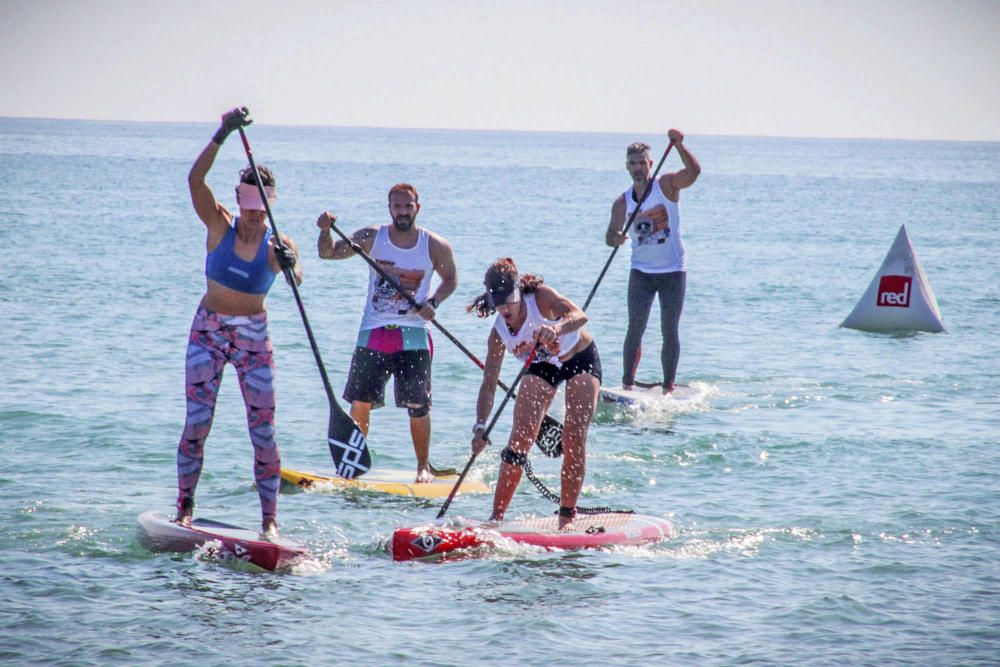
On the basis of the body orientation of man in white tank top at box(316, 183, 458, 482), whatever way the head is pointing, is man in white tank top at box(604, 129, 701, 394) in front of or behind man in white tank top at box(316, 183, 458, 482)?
behind

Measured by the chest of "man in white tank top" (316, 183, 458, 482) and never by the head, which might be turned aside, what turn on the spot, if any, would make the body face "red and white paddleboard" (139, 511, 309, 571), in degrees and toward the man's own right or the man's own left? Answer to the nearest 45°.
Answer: approximately 45° to the man's own right

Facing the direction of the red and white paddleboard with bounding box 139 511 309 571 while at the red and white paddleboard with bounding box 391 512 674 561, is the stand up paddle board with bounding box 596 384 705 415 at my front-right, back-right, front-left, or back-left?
back-right

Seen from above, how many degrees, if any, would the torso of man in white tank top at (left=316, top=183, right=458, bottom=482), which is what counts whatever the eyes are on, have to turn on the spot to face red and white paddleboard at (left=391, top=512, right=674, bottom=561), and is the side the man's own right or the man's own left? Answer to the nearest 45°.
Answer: approximately 45° to the man's own left

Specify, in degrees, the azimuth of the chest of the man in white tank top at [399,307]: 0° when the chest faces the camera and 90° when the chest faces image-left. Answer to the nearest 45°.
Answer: approximately 0°

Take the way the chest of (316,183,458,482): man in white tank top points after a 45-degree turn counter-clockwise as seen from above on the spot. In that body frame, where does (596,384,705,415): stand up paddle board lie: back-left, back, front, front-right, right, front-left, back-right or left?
left

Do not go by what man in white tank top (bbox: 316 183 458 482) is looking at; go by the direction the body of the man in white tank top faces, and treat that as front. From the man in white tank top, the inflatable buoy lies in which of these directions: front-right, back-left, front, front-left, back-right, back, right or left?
back-left

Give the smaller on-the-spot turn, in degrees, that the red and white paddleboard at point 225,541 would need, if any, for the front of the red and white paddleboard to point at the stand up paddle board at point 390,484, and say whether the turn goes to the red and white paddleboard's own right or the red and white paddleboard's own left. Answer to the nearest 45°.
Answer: approximately 90° to the red and white paddleboard's own left
